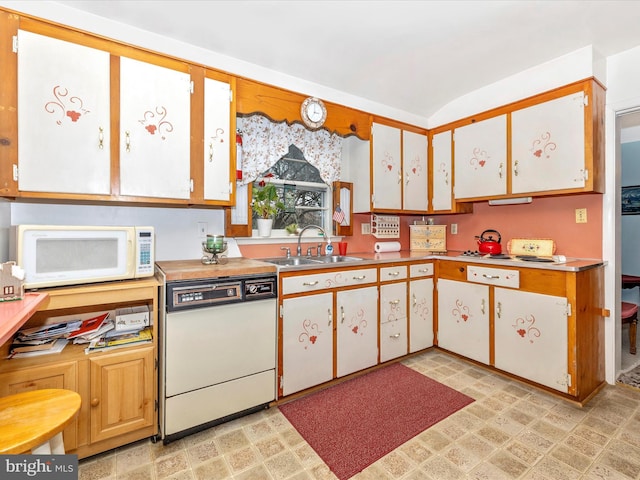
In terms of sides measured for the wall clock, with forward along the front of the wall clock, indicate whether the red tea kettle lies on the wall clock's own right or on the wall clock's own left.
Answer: on the wall clock's own left

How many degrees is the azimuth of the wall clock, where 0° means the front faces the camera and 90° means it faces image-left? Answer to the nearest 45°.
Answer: approximately 315°

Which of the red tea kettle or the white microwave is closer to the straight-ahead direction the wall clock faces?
the red tea kettle
